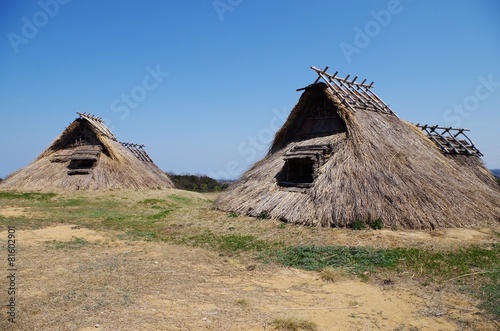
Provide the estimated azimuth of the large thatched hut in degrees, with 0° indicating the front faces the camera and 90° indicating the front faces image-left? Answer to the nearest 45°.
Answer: approximately 45°

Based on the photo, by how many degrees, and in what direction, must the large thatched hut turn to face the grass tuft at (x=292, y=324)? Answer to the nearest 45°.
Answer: approximately 45° to its left

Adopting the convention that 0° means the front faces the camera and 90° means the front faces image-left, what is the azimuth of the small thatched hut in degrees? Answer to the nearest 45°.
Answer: approximately 45°

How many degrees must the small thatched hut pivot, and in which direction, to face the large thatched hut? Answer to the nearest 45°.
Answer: approximately 90° to its left

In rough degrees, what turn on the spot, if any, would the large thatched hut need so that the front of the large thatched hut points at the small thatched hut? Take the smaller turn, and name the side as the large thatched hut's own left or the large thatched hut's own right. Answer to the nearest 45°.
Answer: approximately 45° to the large thatched hut's own right
